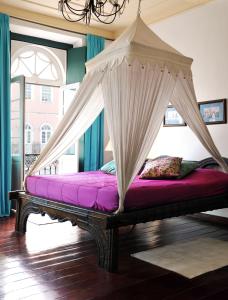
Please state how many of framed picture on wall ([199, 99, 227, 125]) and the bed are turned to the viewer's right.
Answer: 0

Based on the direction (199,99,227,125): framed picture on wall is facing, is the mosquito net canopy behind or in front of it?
in front

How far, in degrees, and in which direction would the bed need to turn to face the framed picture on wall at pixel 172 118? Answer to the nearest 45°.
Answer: approximately 180°

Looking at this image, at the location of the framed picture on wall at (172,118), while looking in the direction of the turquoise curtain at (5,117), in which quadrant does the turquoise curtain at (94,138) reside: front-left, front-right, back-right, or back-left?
front-right

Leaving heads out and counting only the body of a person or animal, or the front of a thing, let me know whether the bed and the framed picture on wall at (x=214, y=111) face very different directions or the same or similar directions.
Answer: same or similar directions

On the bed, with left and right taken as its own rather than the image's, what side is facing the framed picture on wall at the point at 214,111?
back

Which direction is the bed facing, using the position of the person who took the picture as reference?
facing the viewer and to the left of the viewer

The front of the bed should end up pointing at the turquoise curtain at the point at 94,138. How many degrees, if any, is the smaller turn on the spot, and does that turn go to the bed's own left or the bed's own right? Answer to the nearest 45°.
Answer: approximately 135° to the bed's own right

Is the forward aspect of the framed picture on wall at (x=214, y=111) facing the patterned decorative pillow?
yes

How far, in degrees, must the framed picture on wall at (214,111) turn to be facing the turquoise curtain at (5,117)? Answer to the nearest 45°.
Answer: approximately 45° to its right

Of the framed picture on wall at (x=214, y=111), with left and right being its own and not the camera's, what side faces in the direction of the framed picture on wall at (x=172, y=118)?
right
